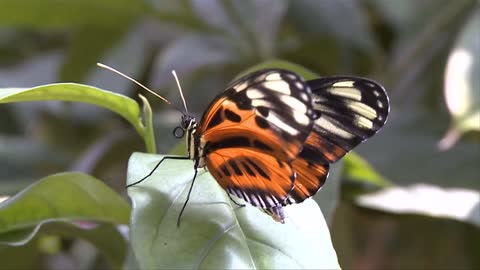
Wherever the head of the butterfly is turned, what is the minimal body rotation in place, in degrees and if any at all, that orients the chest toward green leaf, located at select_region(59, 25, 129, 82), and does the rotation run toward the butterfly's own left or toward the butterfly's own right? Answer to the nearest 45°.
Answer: approximately 45° to the butterfly's own right

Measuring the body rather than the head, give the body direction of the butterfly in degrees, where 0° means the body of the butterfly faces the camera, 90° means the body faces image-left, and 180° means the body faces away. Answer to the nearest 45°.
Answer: approximately 90°
